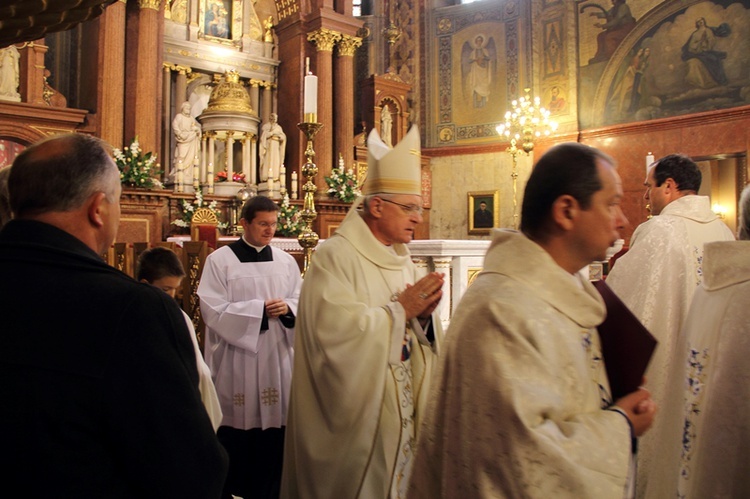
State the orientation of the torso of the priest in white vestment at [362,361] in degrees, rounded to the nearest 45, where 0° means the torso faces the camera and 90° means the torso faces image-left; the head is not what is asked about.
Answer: approximately 315°

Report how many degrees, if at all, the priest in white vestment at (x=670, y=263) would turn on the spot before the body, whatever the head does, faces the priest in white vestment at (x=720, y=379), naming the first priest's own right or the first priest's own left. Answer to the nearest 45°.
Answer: approximately 135° to the first priest's own left

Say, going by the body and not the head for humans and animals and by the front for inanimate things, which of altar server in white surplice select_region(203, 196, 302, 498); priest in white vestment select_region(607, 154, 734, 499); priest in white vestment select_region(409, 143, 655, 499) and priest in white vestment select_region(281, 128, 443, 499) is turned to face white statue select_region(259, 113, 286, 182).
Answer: priest in white vestment select_region(607, 154, 734, 499)

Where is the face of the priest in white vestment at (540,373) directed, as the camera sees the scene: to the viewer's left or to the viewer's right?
to the viewer's right

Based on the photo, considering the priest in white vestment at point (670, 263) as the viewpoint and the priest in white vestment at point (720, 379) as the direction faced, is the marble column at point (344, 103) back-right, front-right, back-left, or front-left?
back-right

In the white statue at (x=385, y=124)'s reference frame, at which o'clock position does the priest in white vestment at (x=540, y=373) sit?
The priest in white vestment is roughly at 12 o'clock from the white statue.

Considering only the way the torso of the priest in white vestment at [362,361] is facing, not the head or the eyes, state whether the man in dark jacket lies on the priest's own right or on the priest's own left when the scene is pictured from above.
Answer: on the priest's own right

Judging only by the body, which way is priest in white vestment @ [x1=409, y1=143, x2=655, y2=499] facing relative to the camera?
to the viewer's right

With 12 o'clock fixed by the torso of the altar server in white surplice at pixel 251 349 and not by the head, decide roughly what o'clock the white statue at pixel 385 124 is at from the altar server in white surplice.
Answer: The white statue is roughly at 8 o'clock from the altar server in white surplice.
